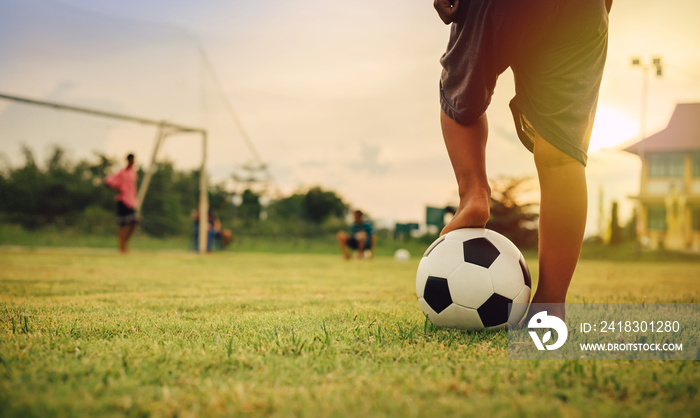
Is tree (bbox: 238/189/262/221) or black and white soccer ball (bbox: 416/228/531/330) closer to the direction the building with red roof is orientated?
the black and white soccer ball

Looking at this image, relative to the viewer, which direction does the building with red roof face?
toward the camera

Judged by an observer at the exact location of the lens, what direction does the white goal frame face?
facing the viewer and to the right of the viewer

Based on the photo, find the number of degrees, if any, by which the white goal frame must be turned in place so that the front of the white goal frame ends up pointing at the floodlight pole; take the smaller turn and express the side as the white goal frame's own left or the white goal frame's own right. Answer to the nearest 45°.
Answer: approximately 45° to the white goal frame's own left

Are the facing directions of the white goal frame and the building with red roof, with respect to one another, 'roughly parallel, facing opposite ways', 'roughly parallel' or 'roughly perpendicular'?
roughly perpendicular

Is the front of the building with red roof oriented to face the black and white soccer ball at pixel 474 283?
yes

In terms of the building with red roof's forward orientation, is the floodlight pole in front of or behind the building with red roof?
in front

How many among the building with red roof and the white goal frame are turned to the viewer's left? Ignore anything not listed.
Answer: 0

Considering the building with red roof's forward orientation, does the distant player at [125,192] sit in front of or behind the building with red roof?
in front

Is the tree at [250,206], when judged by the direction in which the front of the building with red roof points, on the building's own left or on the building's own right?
on the building's own right
